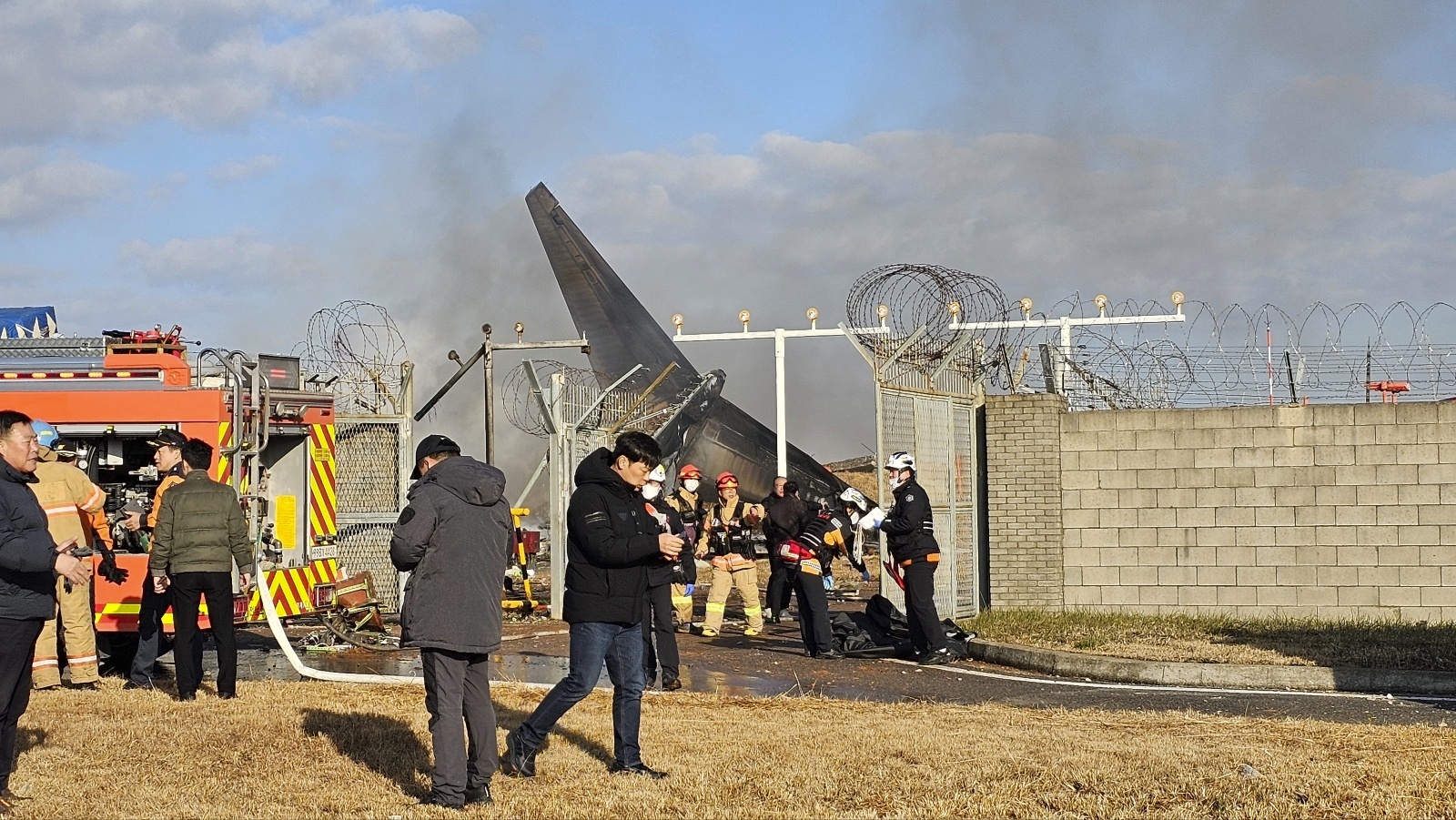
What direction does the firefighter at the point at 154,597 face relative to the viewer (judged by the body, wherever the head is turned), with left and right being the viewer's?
facing to the left of the viewer

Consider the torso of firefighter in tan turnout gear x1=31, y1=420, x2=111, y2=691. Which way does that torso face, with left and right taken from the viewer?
facing away from the viewer and to the right of the viewer

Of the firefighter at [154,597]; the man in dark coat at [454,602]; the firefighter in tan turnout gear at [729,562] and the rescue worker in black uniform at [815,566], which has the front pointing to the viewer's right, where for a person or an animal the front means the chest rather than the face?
the rescue worker in black uniform

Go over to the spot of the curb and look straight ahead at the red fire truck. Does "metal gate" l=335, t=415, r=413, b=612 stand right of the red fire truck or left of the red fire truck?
right

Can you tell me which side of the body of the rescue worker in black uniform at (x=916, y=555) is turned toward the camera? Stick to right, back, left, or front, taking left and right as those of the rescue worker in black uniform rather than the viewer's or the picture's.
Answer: left

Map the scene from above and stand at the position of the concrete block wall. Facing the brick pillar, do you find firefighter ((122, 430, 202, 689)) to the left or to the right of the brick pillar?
left

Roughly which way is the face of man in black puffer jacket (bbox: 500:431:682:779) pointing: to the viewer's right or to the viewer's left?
to the viewer's right

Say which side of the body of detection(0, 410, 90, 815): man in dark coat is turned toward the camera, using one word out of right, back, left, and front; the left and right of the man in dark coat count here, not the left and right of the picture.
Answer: right

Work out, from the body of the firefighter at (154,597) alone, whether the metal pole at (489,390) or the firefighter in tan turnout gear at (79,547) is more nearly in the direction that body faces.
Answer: the firefighter in tan turnout gear

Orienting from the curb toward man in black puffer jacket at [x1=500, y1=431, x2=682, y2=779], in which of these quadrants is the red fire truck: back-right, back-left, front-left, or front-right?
front-right

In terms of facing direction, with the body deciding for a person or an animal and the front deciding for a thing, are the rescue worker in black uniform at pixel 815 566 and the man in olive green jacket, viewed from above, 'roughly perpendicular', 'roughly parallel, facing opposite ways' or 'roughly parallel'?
roughly perpendicular

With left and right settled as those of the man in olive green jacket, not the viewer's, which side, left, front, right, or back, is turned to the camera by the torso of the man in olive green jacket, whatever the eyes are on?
back

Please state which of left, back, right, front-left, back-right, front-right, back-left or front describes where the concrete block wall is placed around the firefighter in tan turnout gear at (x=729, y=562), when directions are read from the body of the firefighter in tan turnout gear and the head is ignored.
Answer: left

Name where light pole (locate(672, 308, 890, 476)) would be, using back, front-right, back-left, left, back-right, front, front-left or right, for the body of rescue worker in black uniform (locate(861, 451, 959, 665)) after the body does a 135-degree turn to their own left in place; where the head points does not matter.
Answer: back-left
